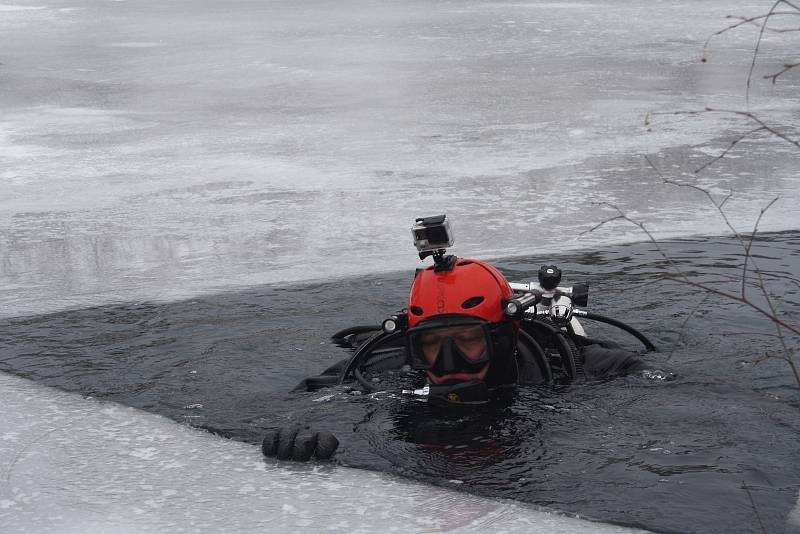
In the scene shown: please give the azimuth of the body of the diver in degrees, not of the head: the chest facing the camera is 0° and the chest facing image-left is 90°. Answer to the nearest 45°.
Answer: approximately 45°
